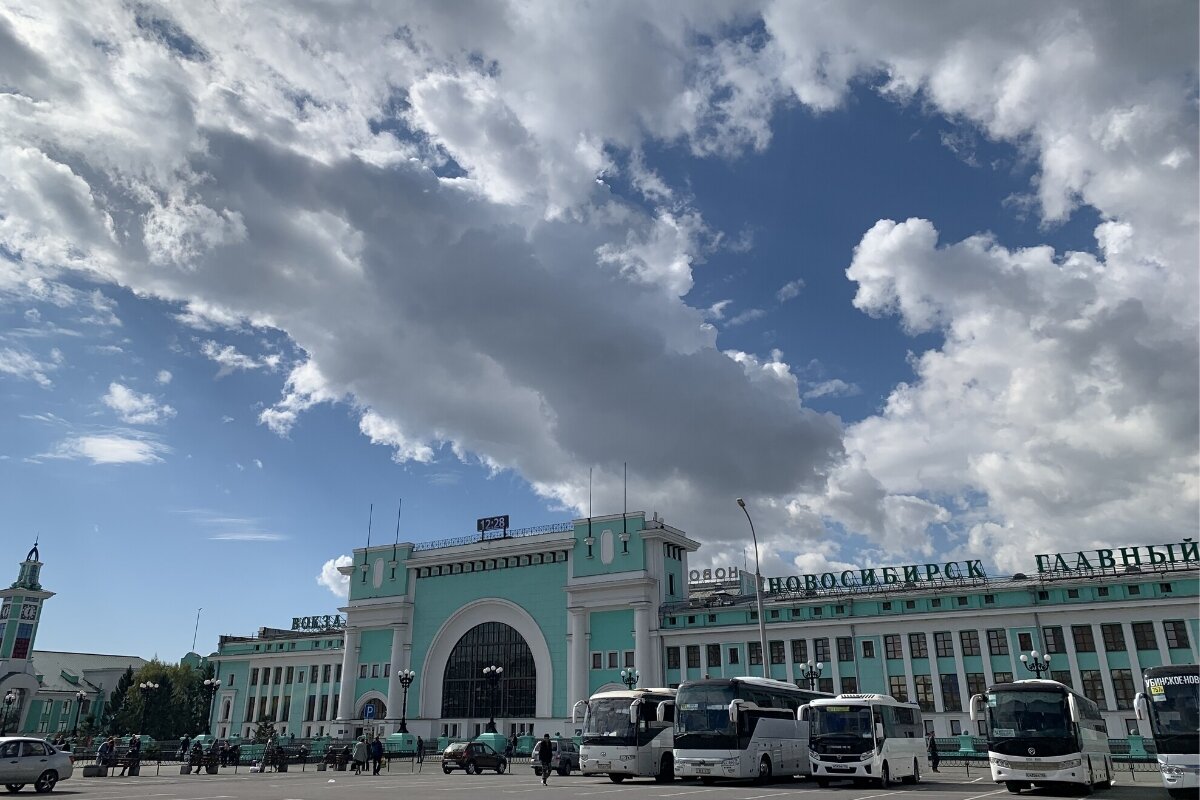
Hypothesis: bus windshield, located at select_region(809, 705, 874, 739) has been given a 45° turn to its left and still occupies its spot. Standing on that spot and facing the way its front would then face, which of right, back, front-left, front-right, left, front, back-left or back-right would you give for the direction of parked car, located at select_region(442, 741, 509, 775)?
back

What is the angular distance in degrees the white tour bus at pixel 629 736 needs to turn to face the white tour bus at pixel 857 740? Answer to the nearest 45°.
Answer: approximately 135° to its left

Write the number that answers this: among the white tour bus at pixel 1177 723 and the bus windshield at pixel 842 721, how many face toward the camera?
2

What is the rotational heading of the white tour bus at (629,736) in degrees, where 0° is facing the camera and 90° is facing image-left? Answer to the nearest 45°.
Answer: approximately 45°

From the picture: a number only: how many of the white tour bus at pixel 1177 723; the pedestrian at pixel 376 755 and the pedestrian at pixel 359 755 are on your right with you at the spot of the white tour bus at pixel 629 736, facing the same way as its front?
2

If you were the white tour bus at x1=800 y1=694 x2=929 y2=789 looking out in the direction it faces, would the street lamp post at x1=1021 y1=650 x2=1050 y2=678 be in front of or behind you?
behind

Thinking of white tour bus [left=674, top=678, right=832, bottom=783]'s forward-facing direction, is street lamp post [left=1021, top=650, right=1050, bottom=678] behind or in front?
behind

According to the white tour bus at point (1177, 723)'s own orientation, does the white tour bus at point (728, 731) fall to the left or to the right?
on its right

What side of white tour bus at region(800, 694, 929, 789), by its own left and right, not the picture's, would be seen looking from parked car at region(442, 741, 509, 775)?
right

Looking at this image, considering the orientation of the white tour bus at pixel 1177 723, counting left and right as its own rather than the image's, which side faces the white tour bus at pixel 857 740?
right

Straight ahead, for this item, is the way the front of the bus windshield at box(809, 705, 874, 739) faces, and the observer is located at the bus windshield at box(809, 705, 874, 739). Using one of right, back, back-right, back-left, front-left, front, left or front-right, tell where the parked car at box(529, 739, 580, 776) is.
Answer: back-right

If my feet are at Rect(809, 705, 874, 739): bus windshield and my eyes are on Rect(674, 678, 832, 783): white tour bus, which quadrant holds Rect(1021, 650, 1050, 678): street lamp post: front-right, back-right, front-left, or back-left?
back-right

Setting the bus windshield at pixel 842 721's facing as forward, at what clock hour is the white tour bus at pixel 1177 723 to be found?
The white tour bus is roughly at 10 o'clock from the bus windshield.

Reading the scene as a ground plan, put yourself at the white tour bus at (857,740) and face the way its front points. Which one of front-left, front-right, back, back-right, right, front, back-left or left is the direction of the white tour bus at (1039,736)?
left

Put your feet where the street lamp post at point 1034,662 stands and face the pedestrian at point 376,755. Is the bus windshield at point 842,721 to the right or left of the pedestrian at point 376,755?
left

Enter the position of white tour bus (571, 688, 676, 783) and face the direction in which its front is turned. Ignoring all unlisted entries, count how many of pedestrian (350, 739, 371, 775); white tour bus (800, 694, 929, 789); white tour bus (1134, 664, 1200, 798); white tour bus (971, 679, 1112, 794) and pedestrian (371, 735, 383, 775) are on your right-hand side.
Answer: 2
